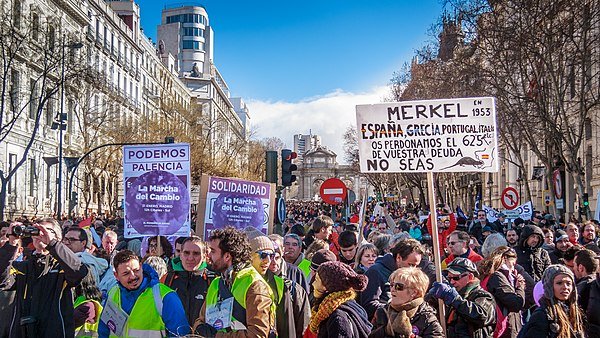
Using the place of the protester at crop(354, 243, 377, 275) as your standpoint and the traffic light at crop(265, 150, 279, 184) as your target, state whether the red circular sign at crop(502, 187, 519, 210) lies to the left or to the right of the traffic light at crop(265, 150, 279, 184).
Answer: right

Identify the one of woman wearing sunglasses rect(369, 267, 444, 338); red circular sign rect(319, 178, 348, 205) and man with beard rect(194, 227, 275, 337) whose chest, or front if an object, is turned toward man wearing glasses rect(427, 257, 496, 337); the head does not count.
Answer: the red circular sign

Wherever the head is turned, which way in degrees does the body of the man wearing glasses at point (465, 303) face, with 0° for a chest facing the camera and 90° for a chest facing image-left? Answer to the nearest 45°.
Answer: approximately 45°

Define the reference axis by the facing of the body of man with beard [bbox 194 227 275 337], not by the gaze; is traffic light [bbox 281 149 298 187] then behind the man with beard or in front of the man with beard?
behind

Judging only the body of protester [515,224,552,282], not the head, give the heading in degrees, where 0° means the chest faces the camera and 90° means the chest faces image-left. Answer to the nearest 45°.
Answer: approximately 0°

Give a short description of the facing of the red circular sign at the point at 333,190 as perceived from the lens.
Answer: facing the viewer

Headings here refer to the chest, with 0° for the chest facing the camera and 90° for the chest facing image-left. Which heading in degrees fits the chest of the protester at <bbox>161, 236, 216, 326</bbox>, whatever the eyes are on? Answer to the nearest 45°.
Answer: approximately 0°

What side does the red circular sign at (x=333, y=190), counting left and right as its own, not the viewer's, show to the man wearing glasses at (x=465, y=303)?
front
